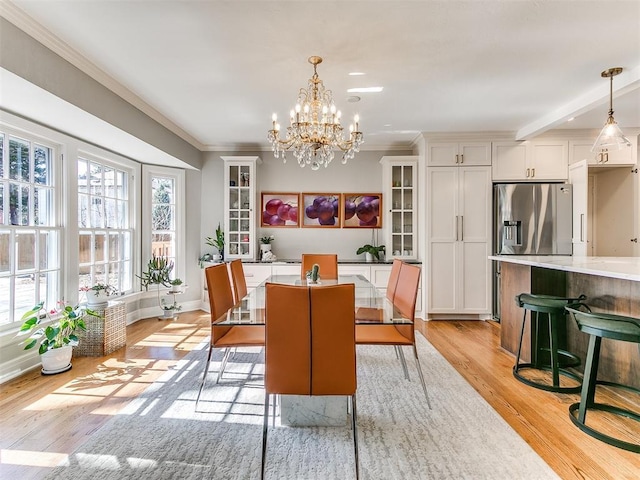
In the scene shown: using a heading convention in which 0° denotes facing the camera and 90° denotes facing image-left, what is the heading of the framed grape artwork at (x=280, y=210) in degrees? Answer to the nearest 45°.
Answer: approximately 0°

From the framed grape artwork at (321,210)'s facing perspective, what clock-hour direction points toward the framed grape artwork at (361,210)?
the framed grape artwork at (361,210) is roughly at 9 o'clock from the framed grape artwork at (321,210).

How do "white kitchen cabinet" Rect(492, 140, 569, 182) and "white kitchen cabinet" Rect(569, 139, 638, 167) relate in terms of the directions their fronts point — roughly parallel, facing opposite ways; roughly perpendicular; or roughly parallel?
roughly parallel

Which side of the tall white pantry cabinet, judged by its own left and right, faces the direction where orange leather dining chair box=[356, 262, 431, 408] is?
front

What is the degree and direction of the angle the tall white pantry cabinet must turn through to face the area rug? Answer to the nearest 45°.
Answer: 0° — it already faces it

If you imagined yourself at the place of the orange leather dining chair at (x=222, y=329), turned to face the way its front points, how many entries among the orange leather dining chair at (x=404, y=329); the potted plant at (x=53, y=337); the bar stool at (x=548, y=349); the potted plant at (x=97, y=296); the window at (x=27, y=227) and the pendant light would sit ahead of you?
3

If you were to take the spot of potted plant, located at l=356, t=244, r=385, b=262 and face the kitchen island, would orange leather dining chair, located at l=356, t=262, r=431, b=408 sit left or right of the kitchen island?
right

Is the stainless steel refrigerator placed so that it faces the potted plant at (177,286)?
no

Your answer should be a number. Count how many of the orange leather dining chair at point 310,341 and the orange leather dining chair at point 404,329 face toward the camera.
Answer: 0

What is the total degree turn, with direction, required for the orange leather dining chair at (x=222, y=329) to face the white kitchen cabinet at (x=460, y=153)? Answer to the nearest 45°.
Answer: approximately 45° to its left

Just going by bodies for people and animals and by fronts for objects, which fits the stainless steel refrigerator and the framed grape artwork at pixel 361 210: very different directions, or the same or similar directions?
same or similar directions

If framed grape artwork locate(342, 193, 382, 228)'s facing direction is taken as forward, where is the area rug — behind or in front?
in front

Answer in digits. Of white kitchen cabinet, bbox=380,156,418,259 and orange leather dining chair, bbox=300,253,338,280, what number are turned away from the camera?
0

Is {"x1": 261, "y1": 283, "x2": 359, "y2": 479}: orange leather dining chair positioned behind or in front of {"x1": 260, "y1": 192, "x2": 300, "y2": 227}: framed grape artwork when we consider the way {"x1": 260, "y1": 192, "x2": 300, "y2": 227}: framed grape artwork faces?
in front

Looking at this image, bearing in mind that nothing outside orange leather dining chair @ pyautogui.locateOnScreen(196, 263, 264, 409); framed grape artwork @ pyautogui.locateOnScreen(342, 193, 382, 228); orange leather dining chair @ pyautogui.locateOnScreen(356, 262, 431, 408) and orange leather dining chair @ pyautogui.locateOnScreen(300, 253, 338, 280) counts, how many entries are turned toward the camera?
2

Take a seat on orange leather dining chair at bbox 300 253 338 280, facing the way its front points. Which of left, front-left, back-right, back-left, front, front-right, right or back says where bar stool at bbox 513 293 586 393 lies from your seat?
front-left

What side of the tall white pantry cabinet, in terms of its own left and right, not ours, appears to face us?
front

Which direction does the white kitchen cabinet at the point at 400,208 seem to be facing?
toward the camera

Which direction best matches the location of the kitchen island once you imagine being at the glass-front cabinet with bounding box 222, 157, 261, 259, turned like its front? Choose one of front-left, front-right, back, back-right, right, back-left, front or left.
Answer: front-left

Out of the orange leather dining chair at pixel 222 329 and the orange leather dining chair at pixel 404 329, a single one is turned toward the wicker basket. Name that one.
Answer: the orange leather dining chair at pixel 404 329

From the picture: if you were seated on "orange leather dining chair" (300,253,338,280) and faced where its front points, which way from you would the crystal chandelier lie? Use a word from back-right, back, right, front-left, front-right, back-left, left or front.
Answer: front

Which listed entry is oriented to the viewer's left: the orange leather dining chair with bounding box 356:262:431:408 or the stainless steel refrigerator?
the orange leather dining chair

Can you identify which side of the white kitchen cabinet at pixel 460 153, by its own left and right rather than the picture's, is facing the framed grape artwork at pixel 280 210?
right

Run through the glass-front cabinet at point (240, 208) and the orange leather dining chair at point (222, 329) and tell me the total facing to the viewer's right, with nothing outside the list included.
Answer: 1
